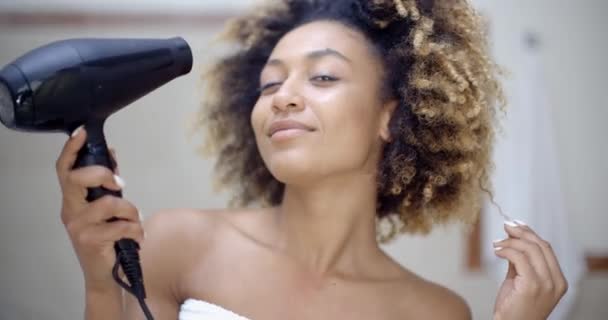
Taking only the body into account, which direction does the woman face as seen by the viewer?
toward the camera

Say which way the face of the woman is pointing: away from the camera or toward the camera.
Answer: toward the camera
